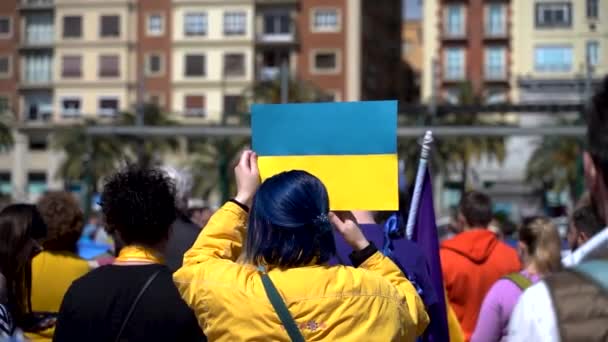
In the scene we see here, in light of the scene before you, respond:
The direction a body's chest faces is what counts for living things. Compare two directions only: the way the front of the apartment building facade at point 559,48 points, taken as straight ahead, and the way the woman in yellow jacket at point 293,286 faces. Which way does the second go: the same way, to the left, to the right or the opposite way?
the opposite way

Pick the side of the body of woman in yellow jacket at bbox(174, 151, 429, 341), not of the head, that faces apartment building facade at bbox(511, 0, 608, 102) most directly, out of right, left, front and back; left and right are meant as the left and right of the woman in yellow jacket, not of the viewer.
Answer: front

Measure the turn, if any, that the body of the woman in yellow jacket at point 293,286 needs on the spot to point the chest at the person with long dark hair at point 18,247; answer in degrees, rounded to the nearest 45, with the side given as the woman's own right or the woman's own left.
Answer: approximately 45° to the woman's own left

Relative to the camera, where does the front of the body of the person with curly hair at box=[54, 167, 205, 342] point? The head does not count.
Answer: away from the camera

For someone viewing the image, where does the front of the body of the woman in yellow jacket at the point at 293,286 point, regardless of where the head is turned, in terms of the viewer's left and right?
facing away from the viewer

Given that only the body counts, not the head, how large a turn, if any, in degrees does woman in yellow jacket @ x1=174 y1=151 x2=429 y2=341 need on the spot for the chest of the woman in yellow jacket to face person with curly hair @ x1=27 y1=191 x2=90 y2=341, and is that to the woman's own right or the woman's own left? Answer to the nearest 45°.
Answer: approximately 45° to the woman's own left

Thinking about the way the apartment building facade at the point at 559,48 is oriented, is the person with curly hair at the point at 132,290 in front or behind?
in front

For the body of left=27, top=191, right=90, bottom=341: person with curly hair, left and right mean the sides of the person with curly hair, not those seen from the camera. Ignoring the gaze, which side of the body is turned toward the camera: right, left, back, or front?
back

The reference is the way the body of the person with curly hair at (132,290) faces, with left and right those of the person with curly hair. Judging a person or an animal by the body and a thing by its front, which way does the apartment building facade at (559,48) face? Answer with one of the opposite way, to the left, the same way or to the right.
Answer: the opposite way

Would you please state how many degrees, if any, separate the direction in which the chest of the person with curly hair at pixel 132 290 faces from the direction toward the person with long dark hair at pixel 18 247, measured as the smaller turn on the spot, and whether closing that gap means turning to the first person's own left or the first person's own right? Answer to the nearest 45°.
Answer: approximately 45° to the first person's own left
